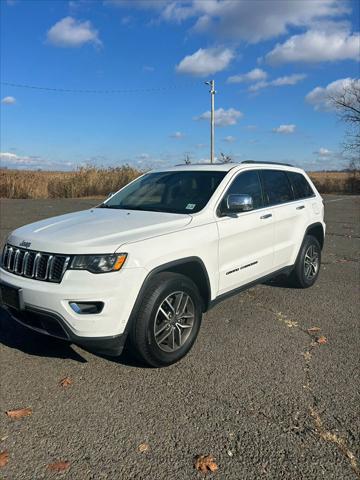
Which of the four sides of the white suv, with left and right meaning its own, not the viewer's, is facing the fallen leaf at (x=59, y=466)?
front

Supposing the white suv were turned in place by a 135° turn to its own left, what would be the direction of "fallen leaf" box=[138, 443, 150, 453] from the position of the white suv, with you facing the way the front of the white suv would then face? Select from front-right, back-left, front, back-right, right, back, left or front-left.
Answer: right

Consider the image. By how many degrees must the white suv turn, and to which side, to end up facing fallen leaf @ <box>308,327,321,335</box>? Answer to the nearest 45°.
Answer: approximately 135° to its left

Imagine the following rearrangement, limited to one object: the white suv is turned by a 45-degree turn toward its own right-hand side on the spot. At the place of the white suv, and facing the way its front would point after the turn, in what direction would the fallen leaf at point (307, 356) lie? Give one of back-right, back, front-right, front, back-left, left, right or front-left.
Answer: back

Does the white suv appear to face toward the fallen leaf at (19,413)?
yes

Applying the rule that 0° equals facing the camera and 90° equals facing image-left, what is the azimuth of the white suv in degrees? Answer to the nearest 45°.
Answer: approximately 45°

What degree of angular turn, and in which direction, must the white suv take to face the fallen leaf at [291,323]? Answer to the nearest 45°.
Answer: approximately 90° to its left

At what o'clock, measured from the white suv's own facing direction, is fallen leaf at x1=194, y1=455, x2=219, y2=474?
The fallen leaf is roughly at 10 o'clock from the white suv.

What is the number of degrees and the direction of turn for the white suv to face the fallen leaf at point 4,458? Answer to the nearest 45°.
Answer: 0° — it already faces it
